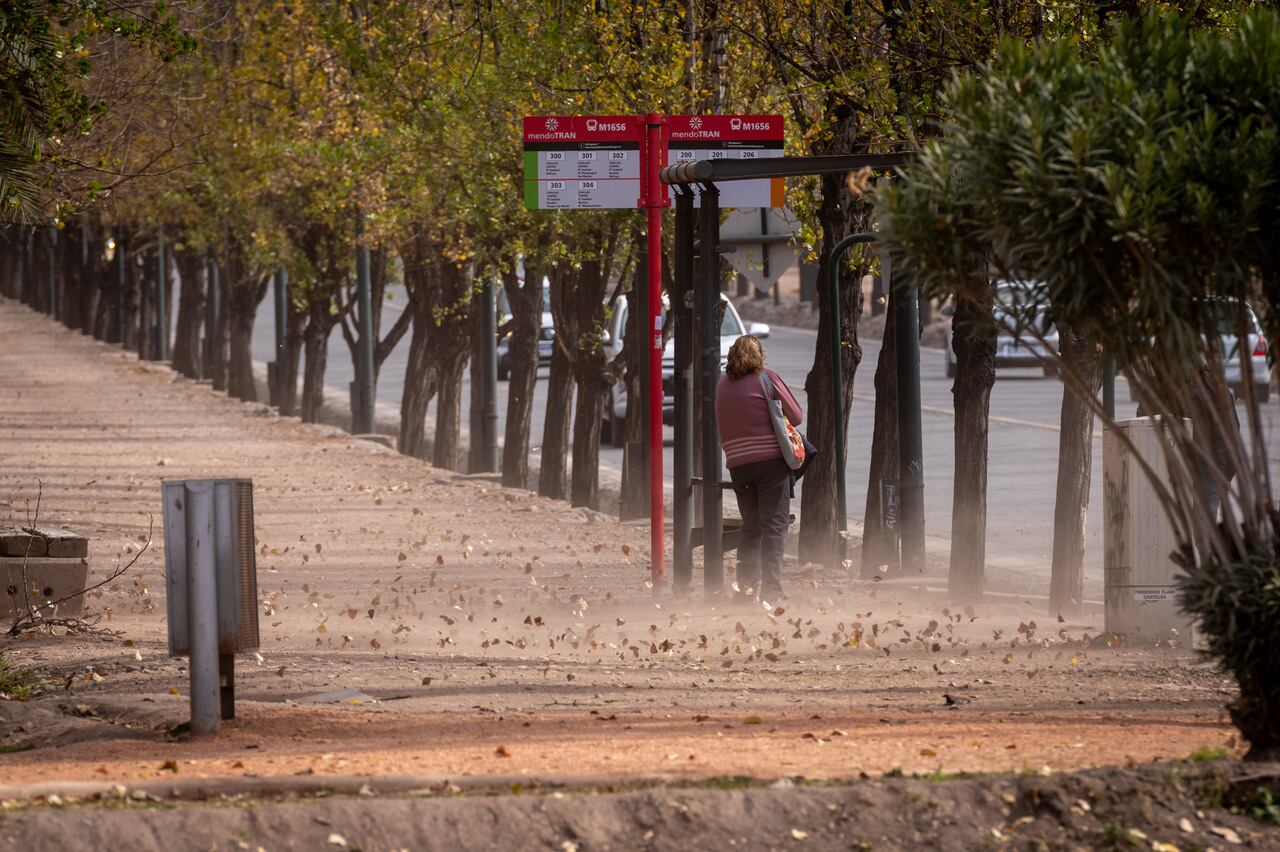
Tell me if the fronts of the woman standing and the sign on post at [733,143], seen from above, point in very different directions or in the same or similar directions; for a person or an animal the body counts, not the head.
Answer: very different directions

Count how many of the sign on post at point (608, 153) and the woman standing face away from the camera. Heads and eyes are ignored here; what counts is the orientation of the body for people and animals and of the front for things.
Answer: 1

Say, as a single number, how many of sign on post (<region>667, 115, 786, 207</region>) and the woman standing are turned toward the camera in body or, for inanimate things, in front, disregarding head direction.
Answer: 1

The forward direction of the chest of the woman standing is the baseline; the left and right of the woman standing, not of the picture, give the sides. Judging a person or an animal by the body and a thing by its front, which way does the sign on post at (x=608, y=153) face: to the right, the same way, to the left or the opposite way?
the opposite way

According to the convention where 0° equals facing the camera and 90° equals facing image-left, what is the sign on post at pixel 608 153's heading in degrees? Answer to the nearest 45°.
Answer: approximately 0°

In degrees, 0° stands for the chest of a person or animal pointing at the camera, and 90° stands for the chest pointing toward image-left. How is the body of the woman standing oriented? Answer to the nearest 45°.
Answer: approximately 180°

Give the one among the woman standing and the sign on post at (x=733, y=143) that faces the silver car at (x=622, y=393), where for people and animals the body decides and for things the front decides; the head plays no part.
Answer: the woman standing

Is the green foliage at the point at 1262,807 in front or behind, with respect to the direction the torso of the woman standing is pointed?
behind

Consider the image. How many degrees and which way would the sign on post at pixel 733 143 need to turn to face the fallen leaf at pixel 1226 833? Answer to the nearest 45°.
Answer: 0° — it already faces it
